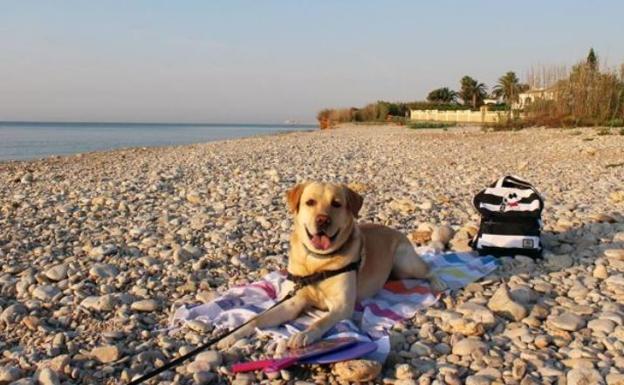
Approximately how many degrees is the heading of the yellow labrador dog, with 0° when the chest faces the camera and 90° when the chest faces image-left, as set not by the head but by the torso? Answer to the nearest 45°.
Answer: approximately 45°

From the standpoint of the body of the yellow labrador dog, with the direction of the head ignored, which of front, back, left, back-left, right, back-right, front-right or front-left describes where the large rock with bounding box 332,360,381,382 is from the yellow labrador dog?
front-left

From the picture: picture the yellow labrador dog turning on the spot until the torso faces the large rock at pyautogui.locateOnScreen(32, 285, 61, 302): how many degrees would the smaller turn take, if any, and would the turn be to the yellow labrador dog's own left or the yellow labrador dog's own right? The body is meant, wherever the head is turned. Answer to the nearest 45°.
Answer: approximately 45° to the yellow labrador dog's own right

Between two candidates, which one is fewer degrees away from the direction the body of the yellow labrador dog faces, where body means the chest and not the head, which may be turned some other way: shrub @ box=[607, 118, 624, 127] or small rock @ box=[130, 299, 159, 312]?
the small rock

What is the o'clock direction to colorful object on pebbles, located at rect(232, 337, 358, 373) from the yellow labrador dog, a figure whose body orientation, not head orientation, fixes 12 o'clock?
The colorful object on pebbles is roughly at 11 o'clock from the yellow labrador dog.

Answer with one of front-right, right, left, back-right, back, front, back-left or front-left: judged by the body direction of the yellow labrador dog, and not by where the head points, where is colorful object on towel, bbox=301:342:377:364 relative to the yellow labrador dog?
front-left

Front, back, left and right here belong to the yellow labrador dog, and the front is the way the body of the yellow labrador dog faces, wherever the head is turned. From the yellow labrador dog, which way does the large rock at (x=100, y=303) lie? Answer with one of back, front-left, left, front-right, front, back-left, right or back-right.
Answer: front-right

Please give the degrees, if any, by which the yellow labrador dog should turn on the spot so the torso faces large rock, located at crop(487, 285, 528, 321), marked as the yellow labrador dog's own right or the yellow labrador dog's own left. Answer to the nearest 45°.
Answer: approximately 135° to the yellow labrador dog's own left

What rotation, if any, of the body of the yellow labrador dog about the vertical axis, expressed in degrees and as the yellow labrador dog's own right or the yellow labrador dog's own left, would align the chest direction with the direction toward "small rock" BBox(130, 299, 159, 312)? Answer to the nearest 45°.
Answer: approximately 45° to the yellow labrador dog's own right

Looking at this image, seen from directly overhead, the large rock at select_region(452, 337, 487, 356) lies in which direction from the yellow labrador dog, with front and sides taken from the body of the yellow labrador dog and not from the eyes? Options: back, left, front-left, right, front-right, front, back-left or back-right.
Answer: left
